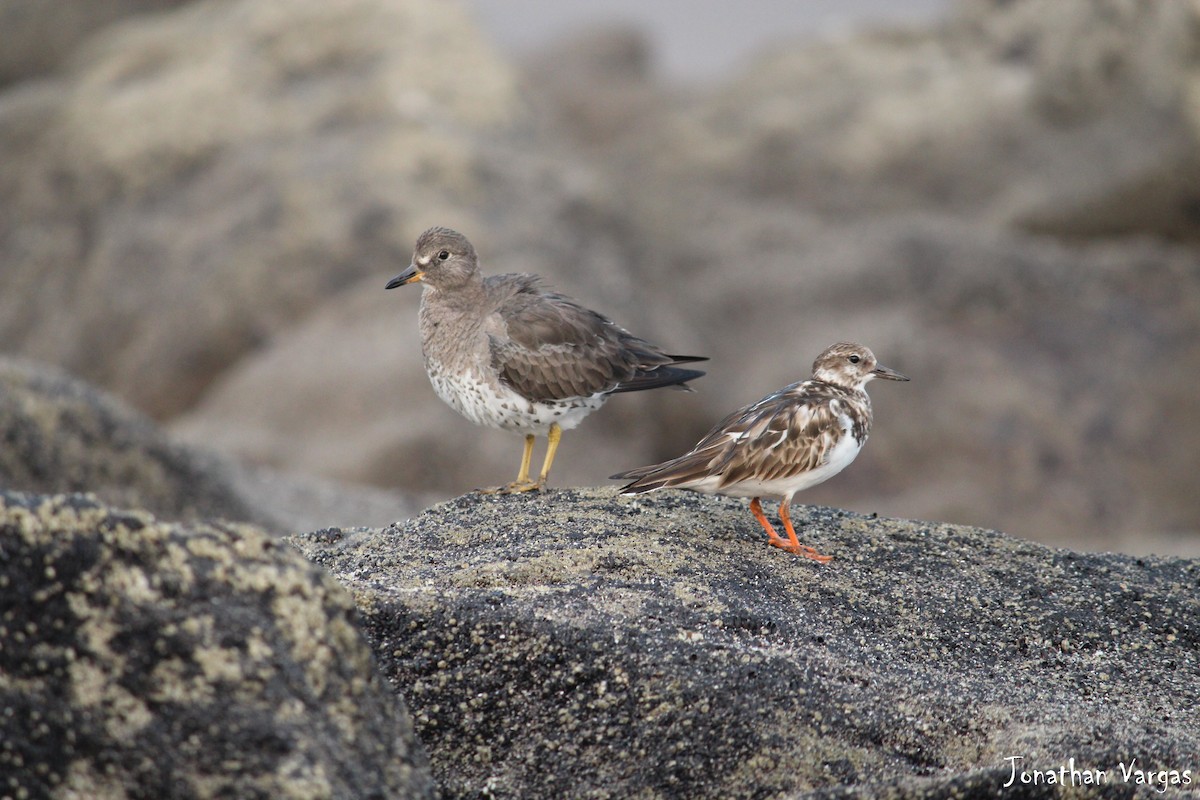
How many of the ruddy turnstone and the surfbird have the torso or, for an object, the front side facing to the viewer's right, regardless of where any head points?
1

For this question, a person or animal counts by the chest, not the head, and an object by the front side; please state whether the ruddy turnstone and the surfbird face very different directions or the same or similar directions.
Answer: very different directions

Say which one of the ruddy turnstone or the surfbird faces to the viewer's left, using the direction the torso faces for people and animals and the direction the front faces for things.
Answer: the surfbird

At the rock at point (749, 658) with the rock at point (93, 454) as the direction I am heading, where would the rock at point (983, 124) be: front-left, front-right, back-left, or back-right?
front-right

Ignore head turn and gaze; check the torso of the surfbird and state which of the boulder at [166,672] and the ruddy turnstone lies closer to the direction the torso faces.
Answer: the boulder

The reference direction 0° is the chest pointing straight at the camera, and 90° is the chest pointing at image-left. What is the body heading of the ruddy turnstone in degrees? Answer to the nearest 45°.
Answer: approximately 270°

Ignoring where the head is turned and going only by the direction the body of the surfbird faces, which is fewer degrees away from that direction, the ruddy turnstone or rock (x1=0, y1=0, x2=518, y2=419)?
the rock

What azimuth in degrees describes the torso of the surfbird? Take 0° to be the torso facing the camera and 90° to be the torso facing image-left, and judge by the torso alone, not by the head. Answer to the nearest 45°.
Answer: approximately 90°

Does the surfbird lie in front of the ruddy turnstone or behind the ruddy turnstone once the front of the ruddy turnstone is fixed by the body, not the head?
behind
